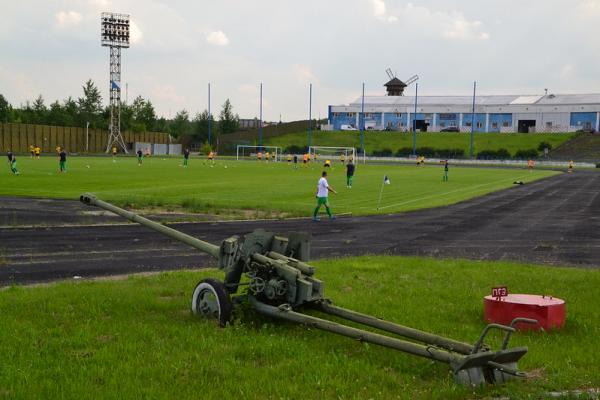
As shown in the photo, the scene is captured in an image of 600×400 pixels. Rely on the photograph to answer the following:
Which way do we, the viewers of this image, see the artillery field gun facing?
facing away from the viewer and to the left of the viewer
